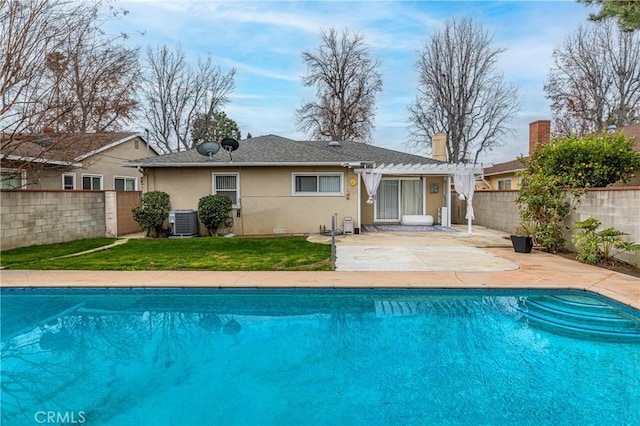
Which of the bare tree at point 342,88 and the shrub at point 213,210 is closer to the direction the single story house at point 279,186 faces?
the bare tree

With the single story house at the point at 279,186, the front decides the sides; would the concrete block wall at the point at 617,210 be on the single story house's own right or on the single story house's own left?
on the single story house's own right

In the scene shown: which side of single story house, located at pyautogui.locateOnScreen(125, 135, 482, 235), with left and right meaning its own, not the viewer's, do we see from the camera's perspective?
back

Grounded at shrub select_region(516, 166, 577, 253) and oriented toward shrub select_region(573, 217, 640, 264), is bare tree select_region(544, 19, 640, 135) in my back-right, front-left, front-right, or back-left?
back-left

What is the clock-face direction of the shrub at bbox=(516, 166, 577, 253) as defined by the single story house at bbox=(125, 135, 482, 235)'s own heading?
The shrub is roughly at 4 o'clock from the single story house.

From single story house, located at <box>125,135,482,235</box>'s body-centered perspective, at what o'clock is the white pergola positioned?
The white pergola is roughly at 3 o'clock from the single story house.
